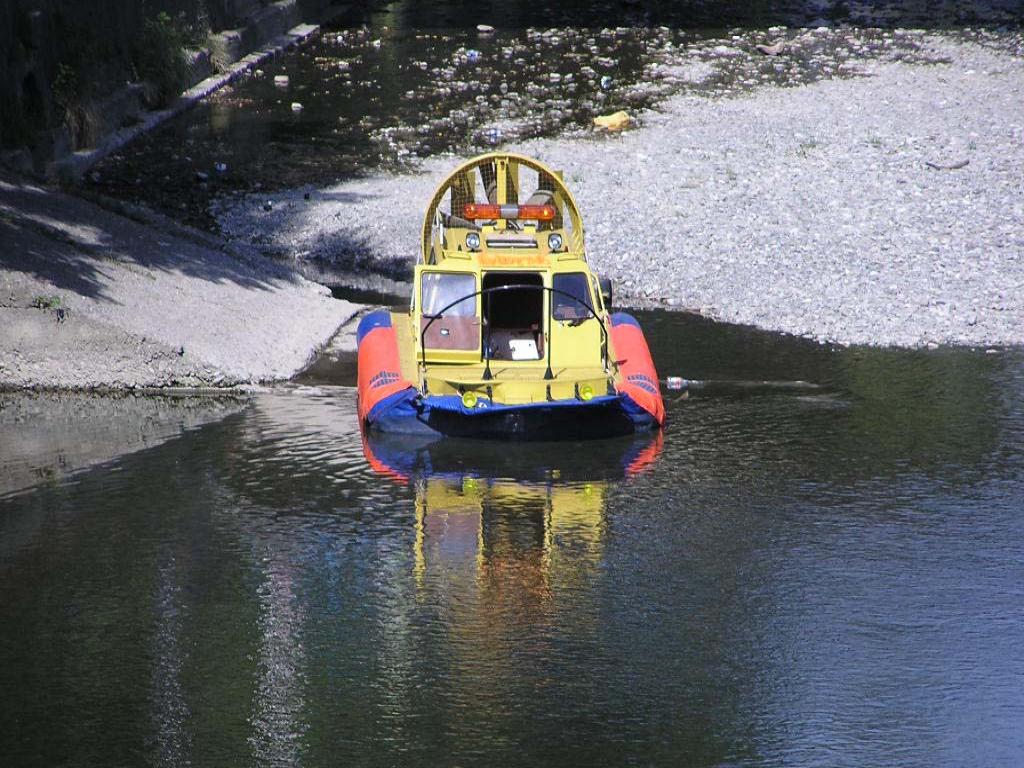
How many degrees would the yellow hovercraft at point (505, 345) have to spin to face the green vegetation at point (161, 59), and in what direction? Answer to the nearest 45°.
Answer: approximately 135° to its right

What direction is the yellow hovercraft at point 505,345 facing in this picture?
toward the camera

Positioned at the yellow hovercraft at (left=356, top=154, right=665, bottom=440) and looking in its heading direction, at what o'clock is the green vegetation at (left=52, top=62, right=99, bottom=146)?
The green vegetation is roughly at 5 o'clock from the yellow hovercraft.

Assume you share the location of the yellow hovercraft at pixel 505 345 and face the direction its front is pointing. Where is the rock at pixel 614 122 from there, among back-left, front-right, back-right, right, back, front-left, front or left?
back

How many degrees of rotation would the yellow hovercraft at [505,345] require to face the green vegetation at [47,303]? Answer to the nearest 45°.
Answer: approximately 90° to its right
